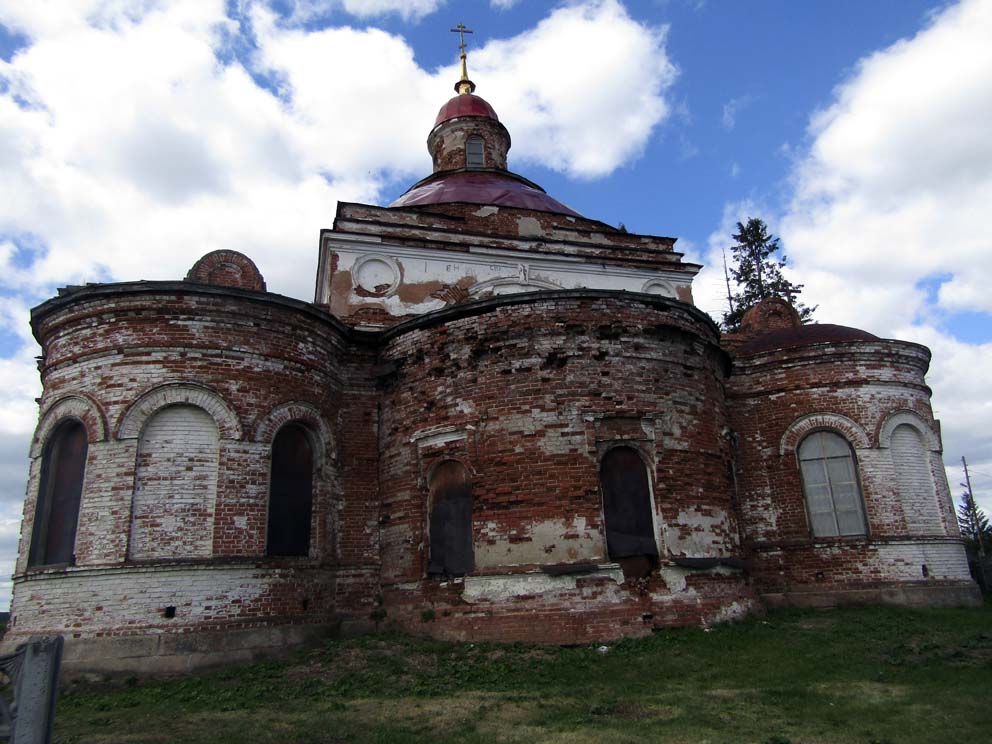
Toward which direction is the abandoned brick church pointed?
away from the camera
